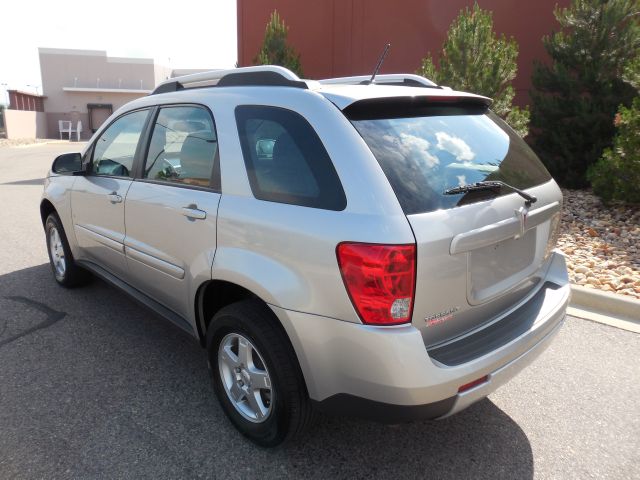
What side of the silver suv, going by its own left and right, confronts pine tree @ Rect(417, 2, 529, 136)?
right

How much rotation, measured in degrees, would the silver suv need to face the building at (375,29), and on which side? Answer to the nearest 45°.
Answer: approximately 45° to its right

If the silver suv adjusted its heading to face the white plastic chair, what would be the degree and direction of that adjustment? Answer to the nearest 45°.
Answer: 0° — it already faces it

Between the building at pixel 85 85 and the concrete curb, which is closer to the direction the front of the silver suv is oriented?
the building

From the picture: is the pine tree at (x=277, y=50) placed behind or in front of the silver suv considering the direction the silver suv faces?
in front

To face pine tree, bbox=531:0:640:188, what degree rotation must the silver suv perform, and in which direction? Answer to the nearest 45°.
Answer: approximately 90° to its right

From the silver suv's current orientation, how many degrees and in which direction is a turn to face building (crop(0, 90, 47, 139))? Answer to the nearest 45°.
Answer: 0° — it already faces it

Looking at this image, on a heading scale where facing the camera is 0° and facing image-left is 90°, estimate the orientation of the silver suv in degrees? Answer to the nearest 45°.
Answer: approximately 135°

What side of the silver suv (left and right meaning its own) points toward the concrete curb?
right

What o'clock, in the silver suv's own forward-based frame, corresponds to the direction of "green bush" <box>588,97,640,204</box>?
The green bush is roughly at 3 o'clock from the silver suv.

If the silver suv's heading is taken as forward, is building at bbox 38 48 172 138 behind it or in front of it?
in front
